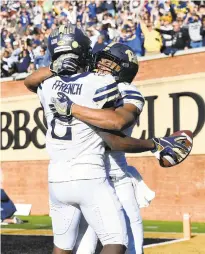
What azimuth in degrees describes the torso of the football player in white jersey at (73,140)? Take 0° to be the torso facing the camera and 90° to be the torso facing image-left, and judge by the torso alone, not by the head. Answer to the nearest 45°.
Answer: approximately 225°

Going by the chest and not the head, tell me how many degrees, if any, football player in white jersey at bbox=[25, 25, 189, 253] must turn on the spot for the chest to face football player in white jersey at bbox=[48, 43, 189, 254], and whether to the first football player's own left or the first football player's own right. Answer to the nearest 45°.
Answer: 0° — they already face them

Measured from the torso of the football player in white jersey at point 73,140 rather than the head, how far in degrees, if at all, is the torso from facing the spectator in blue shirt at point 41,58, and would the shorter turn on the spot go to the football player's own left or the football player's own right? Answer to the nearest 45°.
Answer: approximately 45° to the football player's own left
